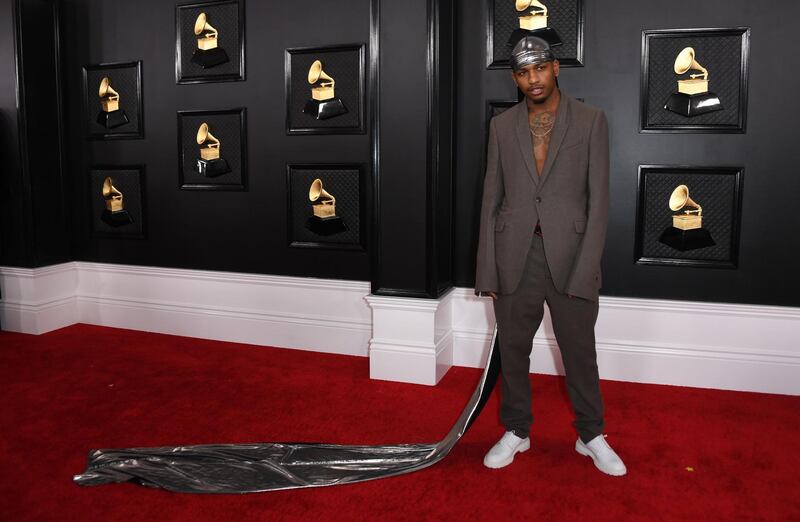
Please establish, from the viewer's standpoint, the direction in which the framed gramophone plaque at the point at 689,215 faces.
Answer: facing the viewer

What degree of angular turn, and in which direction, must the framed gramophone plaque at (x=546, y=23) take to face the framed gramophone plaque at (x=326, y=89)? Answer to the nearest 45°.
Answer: approximately 90° to its right

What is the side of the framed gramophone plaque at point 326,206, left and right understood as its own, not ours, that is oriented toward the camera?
front

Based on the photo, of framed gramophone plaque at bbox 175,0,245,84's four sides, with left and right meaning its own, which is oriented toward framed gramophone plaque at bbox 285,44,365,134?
left

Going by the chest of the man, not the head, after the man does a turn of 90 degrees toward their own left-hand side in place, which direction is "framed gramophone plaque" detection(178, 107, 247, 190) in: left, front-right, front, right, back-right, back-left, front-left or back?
back-left

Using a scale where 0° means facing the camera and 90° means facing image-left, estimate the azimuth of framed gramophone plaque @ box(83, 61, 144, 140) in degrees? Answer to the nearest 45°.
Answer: approximately 0°

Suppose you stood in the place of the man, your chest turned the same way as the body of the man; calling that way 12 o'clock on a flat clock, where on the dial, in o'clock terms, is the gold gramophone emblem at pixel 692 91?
The gold gramophone emblem is roughly at 7 o'clock from the man.

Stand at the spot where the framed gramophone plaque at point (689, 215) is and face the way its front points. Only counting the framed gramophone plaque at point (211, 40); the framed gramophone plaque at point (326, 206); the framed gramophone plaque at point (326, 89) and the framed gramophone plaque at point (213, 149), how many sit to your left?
0

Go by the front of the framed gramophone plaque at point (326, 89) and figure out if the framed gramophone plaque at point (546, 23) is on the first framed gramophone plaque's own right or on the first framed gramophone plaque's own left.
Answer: on the first framed gramophone plaque's own left

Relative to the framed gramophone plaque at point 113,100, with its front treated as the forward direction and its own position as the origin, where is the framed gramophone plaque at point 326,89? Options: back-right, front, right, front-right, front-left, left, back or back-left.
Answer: front-left

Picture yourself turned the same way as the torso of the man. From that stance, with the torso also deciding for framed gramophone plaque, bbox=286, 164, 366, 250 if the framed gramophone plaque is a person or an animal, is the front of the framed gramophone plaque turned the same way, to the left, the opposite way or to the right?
the same way

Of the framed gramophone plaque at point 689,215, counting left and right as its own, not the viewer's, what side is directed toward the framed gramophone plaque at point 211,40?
right

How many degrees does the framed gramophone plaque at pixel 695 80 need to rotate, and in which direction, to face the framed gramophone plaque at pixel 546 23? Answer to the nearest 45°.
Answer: approximately 90° to its right

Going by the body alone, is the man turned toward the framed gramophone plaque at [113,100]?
no

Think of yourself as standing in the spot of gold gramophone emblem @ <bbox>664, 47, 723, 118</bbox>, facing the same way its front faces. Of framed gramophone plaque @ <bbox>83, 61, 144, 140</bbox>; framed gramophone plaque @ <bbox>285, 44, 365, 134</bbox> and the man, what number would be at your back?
0

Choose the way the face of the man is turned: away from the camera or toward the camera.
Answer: toward the camera

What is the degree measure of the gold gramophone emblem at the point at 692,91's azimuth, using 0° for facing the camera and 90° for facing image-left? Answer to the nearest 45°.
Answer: approximately 45°

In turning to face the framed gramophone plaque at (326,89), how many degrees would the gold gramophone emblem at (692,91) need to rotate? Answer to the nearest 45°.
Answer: approximately 45° to its right

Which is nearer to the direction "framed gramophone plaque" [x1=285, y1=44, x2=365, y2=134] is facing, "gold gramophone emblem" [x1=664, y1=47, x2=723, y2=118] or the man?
the man

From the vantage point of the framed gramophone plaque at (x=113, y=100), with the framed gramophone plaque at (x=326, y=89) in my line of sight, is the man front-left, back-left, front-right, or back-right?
front-right

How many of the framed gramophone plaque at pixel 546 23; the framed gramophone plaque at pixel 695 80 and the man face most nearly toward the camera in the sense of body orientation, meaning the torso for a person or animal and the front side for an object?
3
